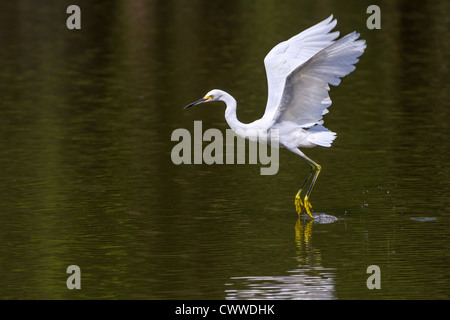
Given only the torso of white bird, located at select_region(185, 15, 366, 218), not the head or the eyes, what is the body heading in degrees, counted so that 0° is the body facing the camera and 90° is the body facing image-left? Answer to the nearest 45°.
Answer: approximately 90°
